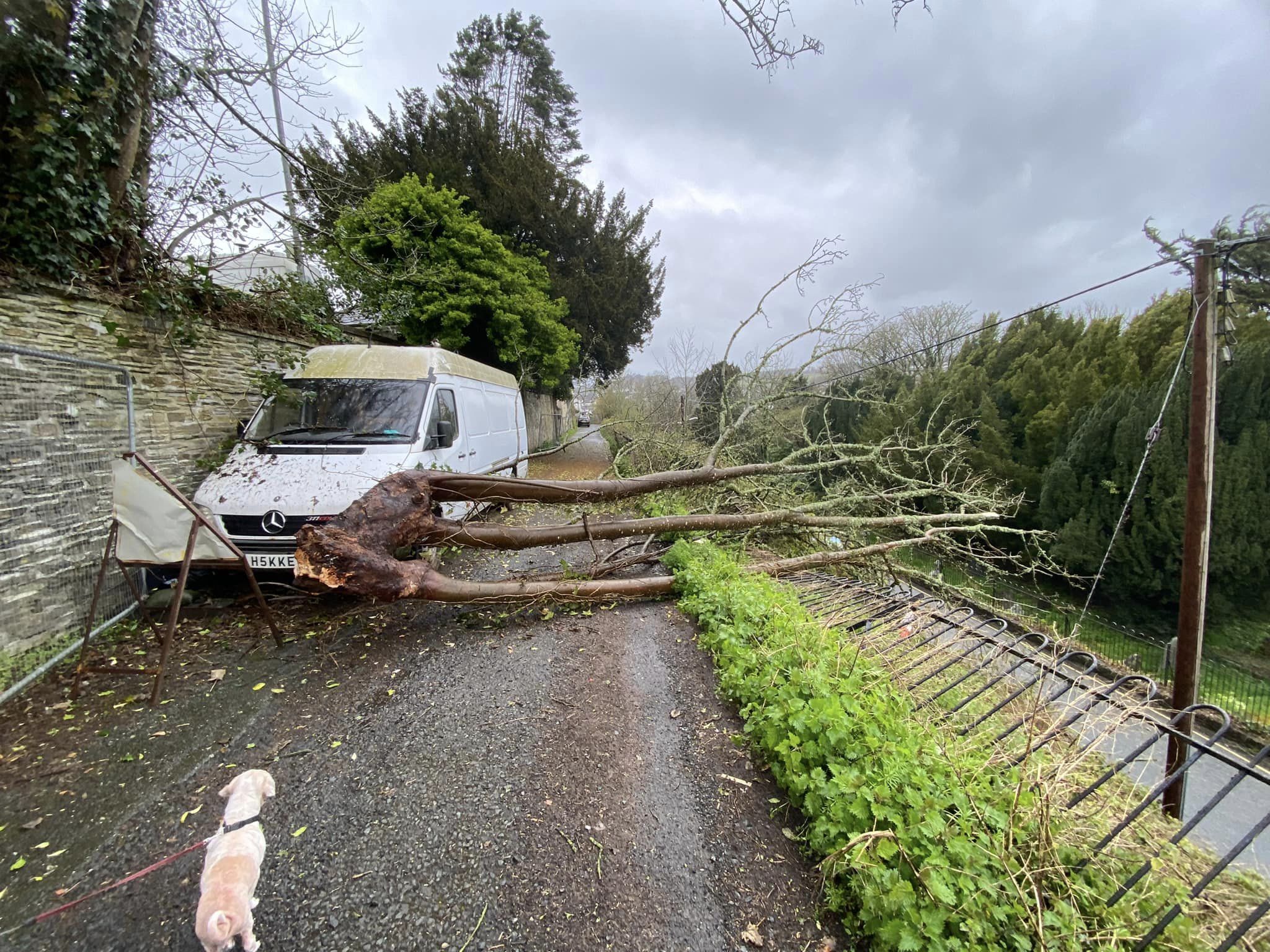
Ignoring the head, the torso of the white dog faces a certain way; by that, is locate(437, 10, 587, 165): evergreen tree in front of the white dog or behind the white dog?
in front

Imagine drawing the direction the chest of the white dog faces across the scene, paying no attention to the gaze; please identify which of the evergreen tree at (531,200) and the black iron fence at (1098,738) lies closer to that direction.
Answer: the evergreen tree

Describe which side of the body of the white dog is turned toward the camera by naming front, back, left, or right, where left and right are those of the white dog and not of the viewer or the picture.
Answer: back

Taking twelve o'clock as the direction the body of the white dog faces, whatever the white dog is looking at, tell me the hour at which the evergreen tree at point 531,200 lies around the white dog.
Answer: The evergreen tree is roughly at 1 o'clock from the white dog.

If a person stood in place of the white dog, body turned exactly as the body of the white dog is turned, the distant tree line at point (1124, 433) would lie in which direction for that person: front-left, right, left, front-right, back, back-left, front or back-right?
right

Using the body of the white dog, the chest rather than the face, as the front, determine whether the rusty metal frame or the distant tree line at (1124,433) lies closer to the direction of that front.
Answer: the rusty metal frame

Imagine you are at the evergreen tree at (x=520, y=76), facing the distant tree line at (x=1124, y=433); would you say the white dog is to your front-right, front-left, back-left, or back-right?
front-right

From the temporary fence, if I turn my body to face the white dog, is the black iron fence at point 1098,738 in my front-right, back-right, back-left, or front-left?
front-left

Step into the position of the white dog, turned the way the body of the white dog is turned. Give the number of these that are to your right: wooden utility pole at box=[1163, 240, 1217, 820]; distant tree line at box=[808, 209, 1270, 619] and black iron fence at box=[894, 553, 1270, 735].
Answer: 3

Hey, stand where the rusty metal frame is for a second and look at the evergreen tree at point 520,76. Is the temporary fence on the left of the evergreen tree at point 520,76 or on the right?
left

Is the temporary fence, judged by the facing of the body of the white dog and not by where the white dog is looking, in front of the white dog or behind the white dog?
in front

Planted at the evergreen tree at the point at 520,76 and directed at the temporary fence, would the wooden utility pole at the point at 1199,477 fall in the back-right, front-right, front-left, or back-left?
front-left

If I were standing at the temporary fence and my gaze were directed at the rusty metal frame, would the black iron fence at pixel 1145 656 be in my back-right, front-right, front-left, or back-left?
front-left
